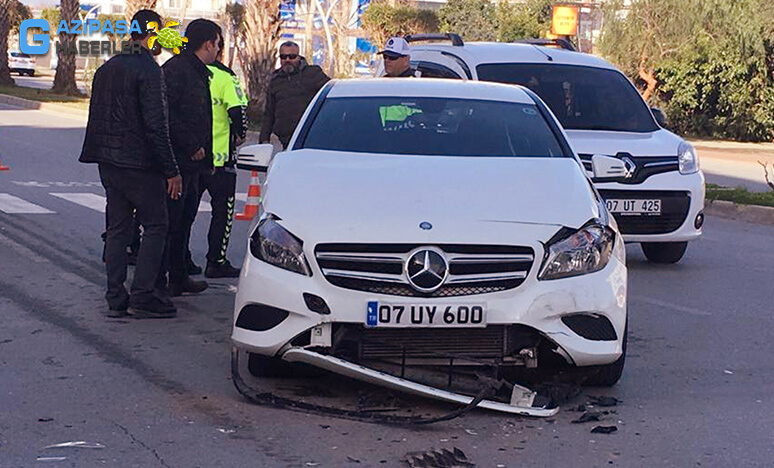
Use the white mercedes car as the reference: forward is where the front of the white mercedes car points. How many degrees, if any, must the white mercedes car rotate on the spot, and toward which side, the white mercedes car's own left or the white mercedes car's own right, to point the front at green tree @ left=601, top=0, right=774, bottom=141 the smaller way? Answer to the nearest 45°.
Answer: approximately 180°

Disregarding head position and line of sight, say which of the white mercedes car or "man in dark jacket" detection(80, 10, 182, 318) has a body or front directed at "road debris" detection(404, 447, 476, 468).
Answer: the white mercedes car

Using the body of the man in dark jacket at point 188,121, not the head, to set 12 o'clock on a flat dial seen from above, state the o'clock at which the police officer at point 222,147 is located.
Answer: The police officer is roughly at 10 o'clock from the man in dark jacket.

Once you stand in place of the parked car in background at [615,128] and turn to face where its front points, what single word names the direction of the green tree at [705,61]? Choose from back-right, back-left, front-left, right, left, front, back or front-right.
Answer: back-left

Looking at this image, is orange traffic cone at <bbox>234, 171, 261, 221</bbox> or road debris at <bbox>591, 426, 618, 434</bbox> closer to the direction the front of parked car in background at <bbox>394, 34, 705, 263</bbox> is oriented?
the road debris

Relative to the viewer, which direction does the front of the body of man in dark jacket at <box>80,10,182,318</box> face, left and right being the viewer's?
facing away from the viewer and to the right of the viewer

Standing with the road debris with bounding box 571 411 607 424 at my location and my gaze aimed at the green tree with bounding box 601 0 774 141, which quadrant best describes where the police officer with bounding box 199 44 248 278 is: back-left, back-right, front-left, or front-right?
front-left

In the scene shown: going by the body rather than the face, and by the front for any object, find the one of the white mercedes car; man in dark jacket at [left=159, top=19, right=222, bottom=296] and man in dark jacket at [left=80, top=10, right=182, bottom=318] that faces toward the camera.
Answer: the white mercedes car

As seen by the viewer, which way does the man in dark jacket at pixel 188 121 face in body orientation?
to the viewer's right

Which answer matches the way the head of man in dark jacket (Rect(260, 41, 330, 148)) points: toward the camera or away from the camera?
toward the camera

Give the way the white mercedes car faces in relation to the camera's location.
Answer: facing the viewer

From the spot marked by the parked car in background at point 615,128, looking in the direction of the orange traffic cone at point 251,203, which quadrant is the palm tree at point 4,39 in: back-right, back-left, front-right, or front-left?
front-right

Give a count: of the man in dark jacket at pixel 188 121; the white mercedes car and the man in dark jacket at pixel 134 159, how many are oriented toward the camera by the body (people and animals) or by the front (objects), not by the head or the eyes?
1

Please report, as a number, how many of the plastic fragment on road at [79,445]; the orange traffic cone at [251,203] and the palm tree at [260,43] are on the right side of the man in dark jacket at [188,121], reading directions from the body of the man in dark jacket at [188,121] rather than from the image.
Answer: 1
